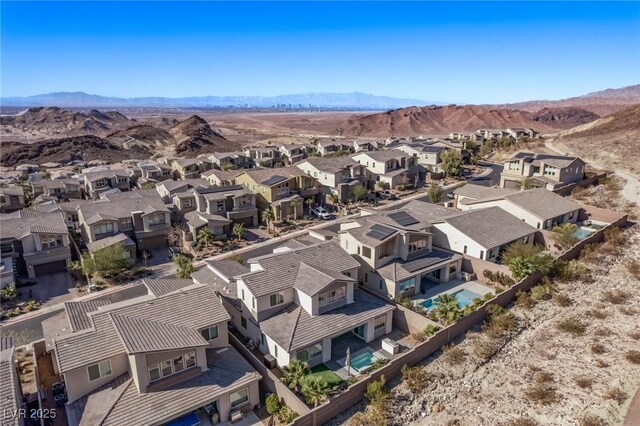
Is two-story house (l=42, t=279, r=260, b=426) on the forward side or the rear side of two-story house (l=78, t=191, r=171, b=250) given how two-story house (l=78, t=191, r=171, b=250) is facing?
on the forward side

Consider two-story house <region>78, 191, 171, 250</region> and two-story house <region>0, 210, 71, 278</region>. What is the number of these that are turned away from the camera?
0

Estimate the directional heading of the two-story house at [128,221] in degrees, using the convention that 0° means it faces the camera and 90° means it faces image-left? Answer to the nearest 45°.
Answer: approximately 315°

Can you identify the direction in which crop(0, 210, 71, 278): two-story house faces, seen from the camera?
facing the viewer and to the right of the viewer

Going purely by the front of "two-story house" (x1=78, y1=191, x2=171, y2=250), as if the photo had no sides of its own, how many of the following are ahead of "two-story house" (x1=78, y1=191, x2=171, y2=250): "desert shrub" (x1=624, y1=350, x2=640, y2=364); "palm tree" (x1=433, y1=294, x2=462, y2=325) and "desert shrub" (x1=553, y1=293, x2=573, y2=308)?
3

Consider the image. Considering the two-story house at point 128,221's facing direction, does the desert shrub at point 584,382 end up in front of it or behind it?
in front

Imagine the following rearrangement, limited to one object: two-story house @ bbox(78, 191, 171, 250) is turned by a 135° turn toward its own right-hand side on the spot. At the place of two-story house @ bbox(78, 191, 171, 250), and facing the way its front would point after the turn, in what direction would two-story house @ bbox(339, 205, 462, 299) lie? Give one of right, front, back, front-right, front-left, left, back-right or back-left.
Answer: back-left

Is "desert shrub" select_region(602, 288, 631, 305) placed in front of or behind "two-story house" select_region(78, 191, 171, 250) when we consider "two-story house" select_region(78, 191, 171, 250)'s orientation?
in front

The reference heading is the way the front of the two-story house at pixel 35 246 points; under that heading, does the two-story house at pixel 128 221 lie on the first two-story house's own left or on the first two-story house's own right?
on the first two-story house's own left

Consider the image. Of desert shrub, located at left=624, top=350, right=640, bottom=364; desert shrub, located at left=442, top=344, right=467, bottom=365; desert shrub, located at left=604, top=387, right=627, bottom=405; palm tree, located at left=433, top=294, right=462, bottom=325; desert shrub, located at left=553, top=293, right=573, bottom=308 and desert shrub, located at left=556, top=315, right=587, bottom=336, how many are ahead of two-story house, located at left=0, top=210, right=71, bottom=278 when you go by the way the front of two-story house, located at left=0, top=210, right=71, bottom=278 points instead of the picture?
6

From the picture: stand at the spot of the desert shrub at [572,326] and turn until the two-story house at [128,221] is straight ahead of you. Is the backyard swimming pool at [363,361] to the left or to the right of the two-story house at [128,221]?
left

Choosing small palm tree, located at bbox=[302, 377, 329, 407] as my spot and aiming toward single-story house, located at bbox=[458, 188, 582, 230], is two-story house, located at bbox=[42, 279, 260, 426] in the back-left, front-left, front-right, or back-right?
back-left
